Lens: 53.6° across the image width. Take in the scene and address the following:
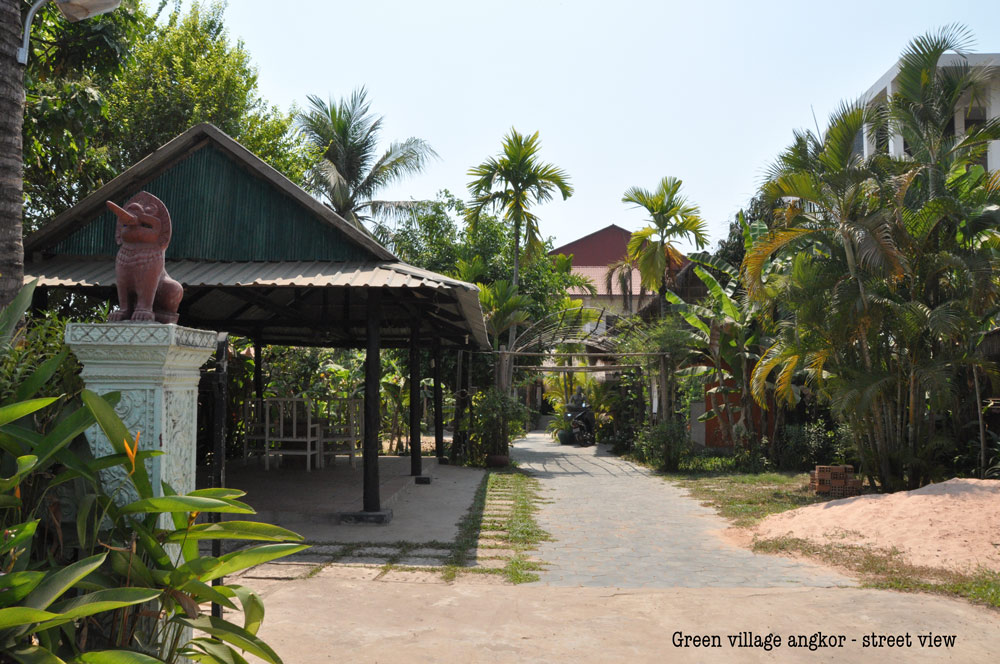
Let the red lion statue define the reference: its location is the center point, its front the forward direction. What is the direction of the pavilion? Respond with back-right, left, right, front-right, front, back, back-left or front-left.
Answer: back-right

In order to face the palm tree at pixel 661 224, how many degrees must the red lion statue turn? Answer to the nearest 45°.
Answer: approximately 180°

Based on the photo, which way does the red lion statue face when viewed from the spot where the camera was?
facing the viewer and to the left of the viewer

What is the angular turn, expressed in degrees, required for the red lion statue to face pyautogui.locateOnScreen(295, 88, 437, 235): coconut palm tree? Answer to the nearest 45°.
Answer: approximately 135° to its right

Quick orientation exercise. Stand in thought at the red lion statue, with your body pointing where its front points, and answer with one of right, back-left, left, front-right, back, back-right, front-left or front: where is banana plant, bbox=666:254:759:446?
back

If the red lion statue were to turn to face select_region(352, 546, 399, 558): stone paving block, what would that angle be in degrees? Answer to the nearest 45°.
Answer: approximately 180°

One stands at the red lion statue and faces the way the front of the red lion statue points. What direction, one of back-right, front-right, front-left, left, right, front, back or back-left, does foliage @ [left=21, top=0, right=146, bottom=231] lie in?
back-right

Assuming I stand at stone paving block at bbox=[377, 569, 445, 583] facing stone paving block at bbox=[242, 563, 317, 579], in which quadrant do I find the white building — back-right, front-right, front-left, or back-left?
back-right

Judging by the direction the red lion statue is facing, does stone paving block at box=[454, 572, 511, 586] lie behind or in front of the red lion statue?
behind

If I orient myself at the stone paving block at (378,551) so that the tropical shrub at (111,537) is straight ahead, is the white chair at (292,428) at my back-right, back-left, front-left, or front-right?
back-right

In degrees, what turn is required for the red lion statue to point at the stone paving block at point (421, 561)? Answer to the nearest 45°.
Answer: approximately 180°

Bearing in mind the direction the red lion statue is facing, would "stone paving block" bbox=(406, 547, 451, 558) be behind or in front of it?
behind

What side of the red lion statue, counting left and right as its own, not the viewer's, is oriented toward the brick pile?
back
